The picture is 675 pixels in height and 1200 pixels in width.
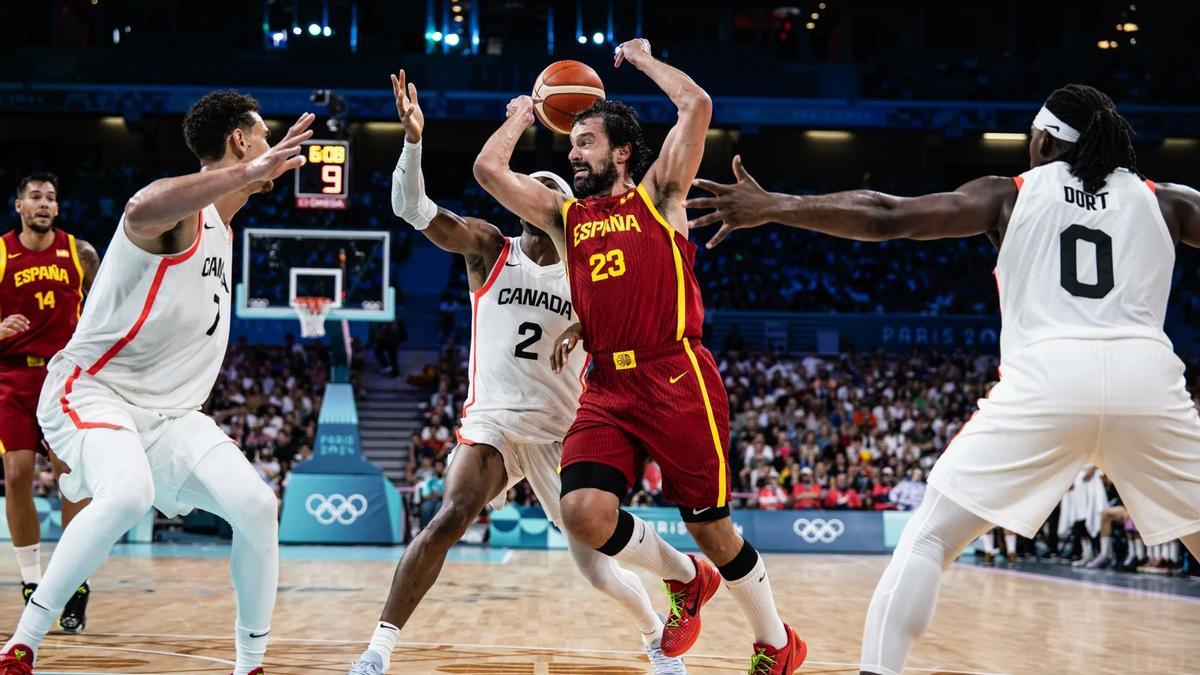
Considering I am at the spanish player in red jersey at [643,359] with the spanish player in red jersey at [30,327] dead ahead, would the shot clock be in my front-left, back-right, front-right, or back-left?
front-right

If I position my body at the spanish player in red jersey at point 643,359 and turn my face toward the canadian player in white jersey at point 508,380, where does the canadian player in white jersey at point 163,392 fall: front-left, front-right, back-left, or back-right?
front-left

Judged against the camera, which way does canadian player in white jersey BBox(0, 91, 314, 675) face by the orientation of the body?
to the viewer's right

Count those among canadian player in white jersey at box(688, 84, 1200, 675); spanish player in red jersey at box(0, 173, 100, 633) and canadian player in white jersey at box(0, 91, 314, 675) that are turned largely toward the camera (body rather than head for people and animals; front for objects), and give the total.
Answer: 1

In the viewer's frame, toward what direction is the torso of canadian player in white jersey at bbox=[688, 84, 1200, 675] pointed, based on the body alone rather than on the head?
away from the camera

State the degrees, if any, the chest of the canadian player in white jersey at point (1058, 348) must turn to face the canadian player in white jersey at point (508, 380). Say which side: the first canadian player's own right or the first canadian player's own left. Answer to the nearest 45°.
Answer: approximately 45° to the first canadian player's own left

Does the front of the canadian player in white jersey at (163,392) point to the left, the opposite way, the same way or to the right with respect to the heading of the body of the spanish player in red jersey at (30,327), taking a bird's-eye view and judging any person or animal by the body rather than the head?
to the left

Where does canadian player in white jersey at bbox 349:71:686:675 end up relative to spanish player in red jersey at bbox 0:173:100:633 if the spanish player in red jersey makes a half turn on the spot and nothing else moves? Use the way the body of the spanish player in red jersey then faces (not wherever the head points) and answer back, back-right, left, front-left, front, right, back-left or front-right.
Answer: back-right

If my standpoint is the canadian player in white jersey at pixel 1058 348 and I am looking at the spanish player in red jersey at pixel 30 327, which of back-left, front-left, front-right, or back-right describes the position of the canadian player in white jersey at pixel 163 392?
front-left

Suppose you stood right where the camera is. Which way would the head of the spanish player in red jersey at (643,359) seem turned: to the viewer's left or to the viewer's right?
to the viewer's left

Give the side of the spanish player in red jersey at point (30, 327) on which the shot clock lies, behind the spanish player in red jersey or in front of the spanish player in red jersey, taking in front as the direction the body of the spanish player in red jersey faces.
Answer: behind

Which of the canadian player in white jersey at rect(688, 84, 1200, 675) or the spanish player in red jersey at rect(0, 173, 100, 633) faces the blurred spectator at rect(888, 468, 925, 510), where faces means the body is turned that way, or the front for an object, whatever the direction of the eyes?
the canadian player in white jersey

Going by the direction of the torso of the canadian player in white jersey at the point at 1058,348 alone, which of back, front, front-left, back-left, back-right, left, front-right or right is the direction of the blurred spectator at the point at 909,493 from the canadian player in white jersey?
front

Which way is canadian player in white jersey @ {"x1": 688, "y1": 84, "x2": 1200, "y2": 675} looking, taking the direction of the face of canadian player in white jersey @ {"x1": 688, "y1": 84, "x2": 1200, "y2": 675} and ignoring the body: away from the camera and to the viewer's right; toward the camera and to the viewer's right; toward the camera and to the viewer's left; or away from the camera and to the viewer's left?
away from the camera and to the viewer's left

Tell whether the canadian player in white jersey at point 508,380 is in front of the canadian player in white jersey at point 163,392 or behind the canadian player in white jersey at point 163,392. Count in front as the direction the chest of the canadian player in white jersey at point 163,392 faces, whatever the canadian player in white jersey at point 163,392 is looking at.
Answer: in front

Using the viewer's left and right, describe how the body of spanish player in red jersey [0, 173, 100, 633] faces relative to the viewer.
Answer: facing the viewer
